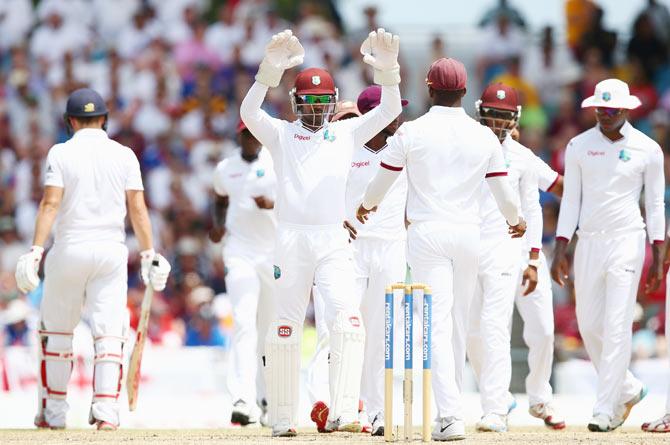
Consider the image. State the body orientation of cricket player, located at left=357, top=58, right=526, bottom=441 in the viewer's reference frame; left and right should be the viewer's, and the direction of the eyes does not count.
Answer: facing away from the viewer

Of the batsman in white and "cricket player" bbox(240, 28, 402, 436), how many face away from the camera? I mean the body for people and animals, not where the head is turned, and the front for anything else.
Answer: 1

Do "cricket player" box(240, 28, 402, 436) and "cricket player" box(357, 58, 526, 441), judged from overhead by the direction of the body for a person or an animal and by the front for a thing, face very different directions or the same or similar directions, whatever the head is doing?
very different directions

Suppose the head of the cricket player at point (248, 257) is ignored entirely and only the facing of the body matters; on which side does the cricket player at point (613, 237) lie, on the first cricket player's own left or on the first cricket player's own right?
on the first cricket player's own left

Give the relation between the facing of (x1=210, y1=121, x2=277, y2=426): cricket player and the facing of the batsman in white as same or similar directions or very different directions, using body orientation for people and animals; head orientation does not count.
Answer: very different directions

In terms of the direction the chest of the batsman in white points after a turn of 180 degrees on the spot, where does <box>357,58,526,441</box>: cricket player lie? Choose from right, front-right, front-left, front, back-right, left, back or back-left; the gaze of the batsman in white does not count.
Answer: front-left

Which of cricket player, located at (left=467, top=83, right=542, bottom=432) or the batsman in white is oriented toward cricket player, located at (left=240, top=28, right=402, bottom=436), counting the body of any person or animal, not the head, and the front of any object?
cricket player, located at (left=467, top=83, right=542, bottom=432)

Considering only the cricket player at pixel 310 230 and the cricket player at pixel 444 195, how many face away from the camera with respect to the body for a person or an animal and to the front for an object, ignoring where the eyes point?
1

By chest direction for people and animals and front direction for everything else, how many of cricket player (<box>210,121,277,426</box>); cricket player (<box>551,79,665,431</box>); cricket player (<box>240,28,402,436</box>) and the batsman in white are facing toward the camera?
3
